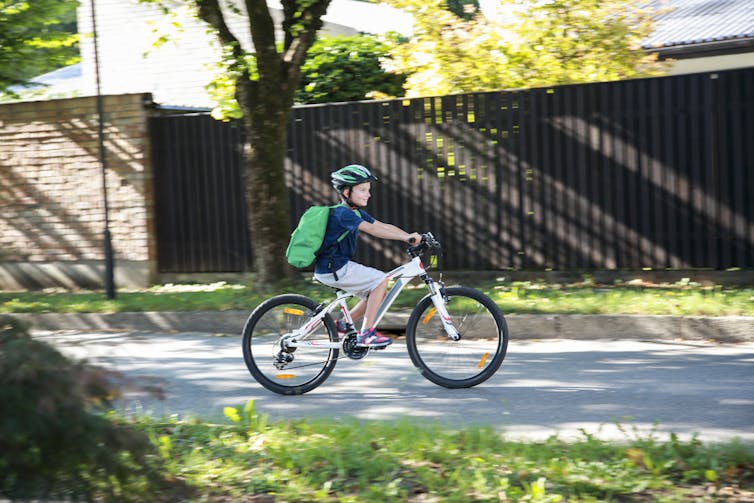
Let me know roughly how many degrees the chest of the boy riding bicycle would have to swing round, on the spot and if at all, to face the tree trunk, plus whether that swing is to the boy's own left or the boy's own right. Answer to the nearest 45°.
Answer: approximately 90° to the boy's own left

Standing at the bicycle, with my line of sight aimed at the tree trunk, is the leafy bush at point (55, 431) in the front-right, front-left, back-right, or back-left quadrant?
back-left

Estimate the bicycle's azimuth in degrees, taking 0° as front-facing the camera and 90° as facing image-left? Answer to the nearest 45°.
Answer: approximately 270°

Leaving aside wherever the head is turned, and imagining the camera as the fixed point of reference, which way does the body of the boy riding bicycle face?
to the viewer's right

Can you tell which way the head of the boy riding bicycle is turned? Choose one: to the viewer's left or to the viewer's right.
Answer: to the viewer's right

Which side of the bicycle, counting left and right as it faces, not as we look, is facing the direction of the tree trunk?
left
